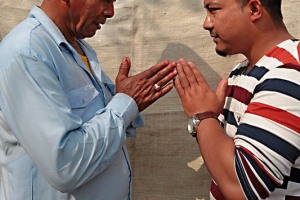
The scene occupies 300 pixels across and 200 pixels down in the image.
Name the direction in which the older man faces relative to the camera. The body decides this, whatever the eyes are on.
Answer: to the viewer's right

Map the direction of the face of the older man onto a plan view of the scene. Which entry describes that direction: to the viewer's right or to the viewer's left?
to the viewer's right
